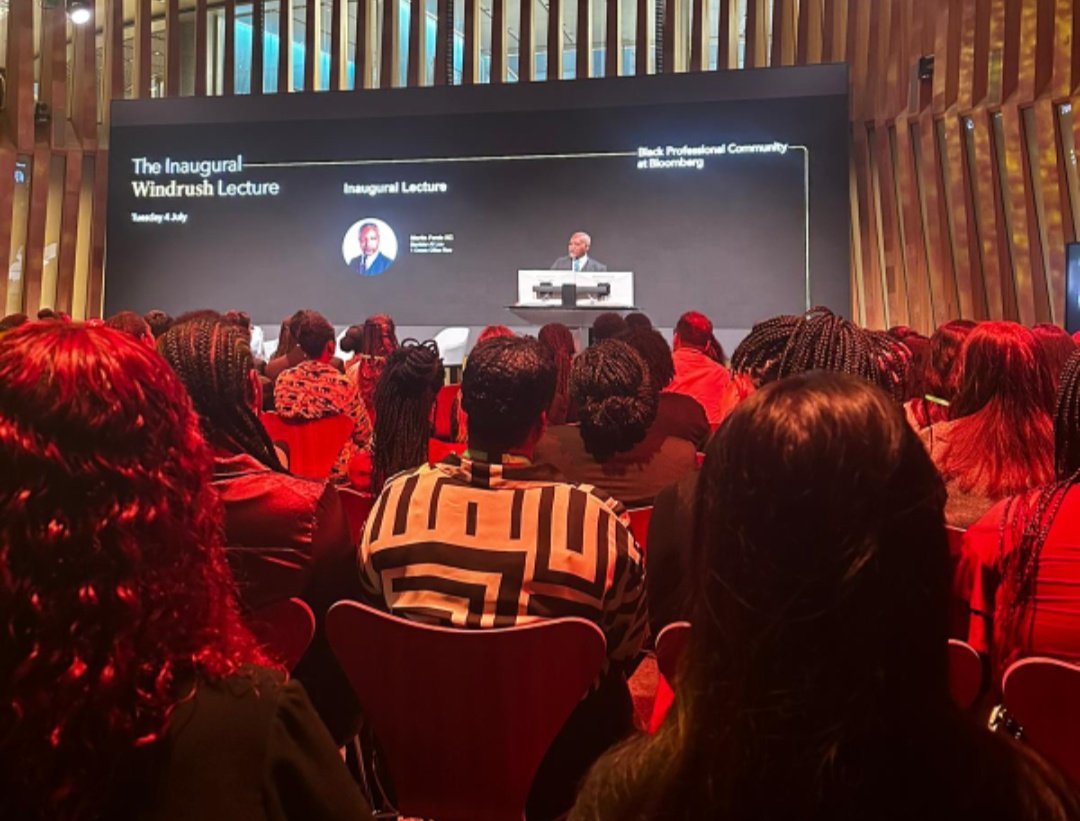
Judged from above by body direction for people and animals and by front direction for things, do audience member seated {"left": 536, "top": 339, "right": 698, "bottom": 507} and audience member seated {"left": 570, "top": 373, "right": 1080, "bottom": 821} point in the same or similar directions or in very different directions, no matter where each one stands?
same or similar directions

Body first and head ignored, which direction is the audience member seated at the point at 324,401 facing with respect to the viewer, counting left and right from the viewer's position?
facing away from the viewer

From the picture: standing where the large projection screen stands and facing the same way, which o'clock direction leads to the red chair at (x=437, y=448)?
The red chair is roughly at 12 o'clock from the large projection screen.

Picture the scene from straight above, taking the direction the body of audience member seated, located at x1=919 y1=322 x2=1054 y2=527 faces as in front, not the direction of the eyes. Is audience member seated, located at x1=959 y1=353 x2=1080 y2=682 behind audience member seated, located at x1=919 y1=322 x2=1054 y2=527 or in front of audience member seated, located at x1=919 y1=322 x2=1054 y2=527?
behind

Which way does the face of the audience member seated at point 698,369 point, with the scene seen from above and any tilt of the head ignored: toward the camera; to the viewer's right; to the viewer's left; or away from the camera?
away from the camera

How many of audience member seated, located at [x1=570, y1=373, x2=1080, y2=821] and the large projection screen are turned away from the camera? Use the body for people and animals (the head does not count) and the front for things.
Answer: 1

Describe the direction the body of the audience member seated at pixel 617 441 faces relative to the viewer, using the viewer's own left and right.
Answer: facing away from the viewer

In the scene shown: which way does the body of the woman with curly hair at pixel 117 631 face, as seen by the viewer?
away from the camera

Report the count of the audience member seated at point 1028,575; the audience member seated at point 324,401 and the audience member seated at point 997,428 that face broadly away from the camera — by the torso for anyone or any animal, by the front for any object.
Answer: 3

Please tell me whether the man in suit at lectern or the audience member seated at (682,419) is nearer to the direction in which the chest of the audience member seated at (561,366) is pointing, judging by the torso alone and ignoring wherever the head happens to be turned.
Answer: the man in suit at lectern

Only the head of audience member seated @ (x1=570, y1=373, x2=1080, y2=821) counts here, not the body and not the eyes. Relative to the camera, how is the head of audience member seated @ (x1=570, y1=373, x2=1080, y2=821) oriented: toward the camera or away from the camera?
away from the camera

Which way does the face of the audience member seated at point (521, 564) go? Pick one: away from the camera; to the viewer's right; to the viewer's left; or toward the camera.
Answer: away from the camera

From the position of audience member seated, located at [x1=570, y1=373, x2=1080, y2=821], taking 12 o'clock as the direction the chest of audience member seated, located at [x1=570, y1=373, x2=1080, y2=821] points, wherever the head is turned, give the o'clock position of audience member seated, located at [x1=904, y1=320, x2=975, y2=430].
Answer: audience member seated, located at [x1=904, y1=320, x2=975, y2=430] is roughly at 12 o'clock from audience member seated, located at [x1=570, y1=373, x2=1080, y2=821].

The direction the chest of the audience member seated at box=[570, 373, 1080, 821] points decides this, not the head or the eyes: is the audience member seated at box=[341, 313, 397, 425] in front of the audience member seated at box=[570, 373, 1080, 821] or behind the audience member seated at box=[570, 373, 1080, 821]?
in front

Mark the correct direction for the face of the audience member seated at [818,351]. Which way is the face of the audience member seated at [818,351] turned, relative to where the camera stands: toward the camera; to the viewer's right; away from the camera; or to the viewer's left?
away from the camera

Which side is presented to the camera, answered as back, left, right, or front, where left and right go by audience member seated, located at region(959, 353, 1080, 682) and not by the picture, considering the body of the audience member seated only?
back

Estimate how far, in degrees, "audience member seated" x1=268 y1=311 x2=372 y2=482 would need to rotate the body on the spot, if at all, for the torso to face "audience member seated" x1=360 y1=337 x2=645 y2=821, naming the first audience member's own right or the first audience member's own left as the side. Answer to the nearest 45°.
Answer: approximately 180°
